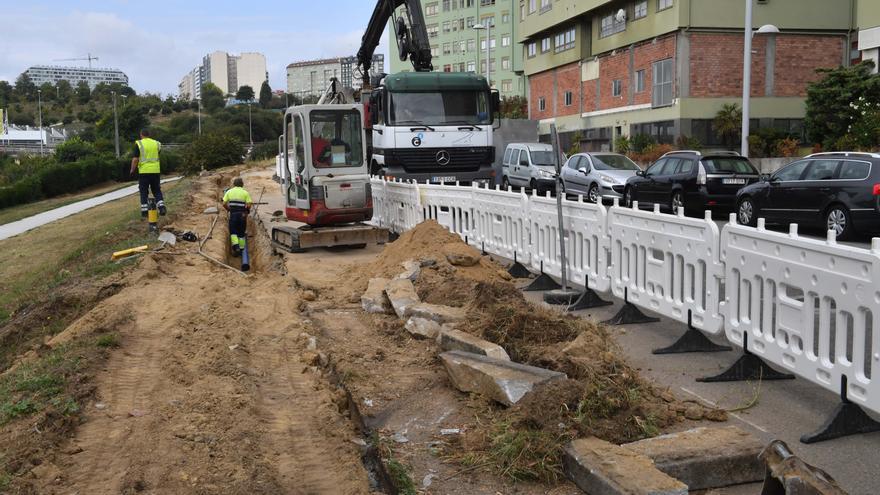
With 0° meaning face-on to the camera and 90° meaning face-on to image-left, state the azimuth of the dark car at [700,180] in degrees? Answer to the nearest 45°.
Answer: approximately 135°

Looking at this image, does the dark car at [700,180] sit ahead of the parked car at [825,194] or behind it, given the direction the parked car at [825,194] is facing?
ahead

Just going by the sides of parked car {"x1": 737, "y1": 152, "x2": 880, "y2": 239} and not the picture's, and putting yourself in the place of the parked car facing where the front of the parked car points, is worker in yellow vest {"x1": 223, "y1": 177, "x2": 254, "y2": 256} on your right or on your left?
on your left

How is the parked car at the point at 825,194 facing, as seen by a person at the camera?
facing away from the viewer and to the left of the viewer

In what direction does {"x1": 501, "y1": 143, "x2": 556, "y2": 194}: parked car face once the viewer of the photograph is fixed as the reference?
facing the viewer and to the right of the viewer

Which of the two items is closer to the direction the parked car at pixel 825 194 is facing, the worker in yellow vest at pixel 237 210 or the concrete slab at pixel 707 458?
the worker in yellow vest

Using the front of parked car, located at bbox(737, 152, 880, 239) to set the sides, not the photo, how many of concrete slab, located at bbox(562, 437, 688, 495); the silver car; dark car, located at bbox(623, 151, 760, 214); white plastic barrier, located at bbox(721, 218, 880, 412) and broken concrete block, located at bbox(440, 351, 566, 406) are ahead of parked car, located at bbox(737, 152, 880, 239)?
2

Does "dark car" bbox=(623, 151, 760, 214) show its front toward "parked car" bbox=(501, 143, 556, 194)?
yes

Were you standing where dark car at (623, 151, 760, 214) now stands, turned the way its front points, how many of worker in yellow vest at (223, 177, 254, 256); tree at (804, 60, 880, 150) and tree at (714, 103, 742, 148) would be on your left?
1

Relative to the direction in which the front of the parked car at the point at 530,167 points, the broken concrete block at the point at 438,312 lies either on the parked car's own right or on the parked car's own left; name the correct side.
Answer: on the parked car's own right
